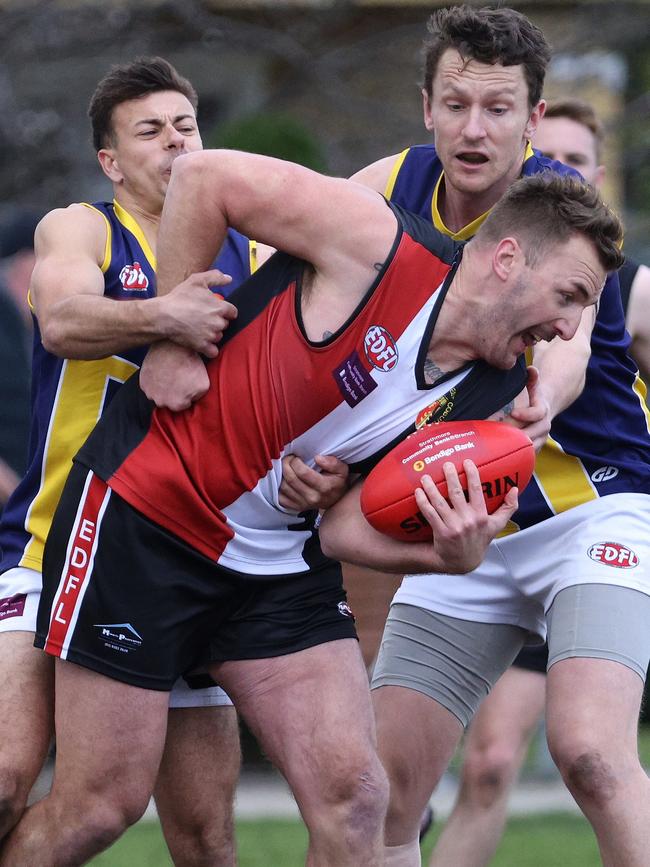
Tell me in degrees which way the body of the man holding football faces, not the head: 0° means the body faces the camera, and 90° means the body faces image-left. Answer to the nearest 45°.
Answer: approximately 315°

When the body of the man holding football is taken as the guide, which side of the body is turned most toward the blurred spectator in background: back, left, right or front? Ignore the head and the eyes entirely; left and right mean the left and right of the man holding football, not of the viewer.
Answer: back
